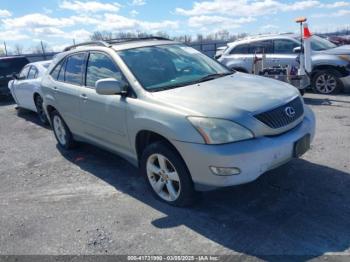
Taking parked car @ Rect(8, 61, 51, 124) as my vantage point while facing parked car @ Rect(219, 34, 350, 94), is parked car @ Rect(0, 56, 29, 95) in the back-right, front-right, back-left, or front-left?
back-left

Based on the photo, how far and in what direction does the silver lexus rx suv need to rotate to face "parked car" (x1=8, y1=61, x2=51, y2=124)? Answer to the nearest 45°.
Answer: approximately 180°

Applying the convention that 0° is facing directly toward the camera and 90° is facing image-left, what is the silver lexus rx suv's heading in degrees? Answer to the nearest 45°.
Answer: approximately 315°

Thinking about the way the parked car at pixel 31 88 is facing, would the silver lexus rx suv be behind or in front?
behind

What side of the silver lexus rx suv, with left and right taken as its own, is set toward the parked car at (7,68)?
back

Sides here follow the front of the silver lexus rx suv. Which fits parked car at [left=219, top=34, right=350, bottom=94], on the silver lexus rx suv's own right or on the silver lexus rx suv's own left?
on the silver lexus rx suv's own left
